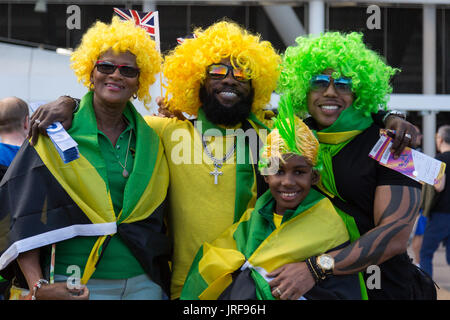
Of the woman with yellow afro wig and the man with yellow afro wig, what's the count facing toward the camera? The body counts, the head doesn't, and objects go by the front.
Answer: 2

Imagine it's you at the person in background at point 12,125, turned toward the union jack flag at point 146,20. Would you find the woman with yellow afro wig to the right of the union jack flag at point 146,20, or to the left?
right

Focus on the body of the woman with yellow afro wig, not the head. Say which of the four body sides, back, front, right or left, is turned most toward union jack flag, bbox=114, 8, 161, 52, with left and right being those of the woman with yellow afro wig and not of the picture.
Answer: back

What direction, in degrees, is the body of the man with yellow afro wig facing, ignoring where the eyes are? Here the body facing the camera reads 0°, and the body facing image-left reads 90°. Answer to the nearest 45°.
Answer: approximately 0°

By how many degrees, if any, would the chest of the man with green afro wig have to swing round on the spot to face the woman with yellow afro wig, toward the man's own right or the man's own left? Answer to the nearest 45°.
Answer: approximately 45° to the man's own right
